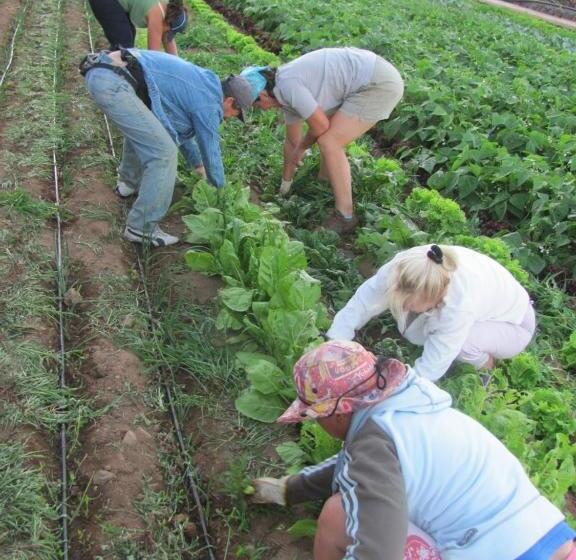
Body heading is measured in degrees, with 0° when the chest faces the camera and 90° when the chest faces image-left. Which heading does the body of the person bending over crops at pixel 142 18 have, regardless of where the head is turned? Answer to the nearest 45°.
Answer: approximately 270°

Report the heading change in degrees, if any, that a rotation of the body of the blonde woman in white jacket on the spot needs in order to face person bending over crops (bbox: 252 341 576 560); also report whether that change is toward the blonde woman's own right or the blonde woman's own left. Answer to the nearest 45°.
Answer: approximately 45° to the blonde woman's own left

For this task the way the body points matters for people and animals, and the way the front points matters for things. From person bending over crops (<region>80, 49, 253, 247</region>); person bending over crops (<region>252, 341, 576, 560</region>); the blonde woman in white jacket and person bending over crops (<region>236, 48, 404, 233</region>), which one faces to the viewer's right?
person bending over crops (<region>80, 49, 253, 247</region>)

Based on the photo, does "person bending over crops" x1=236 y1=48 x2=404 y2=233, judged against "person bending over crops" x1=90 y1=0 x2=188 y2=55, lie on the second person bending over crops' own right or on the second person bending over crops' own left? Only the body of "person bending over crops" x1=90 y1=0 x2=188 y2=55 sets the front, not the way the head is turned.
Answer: on the second person bending over crops' own right

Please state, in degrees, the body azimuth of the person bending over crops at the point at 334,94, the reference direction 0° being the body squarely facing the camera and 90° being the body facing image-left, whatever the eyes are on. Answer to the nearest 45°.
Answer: approximately 90°

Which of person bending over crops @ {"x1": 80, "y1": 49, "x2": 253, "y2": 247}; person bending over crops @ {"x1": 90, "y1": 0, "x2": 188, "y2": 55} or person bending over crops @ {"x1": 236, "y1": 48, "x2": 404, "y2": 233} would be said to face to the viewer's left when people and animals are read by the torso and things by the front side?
person bending over crops @ {"x1": 236, "y1": 48, "x2": 404, "y2": 233}

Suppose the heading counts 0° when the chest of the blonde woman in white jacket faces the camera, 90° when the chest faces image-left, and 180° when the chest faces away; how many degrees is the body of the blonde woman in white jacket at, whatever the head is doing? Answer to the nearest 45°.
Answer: approximately 45°

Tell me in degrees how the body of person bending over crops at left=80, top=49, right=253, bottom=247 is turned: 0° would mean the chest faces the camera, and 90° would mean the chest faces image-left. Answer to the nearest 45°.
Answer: approximately 270°

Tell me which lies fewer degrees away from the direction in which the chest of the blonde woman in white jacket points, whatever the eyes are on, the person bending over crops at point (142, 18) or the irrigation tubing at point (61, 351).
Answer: the irrigation tubing
